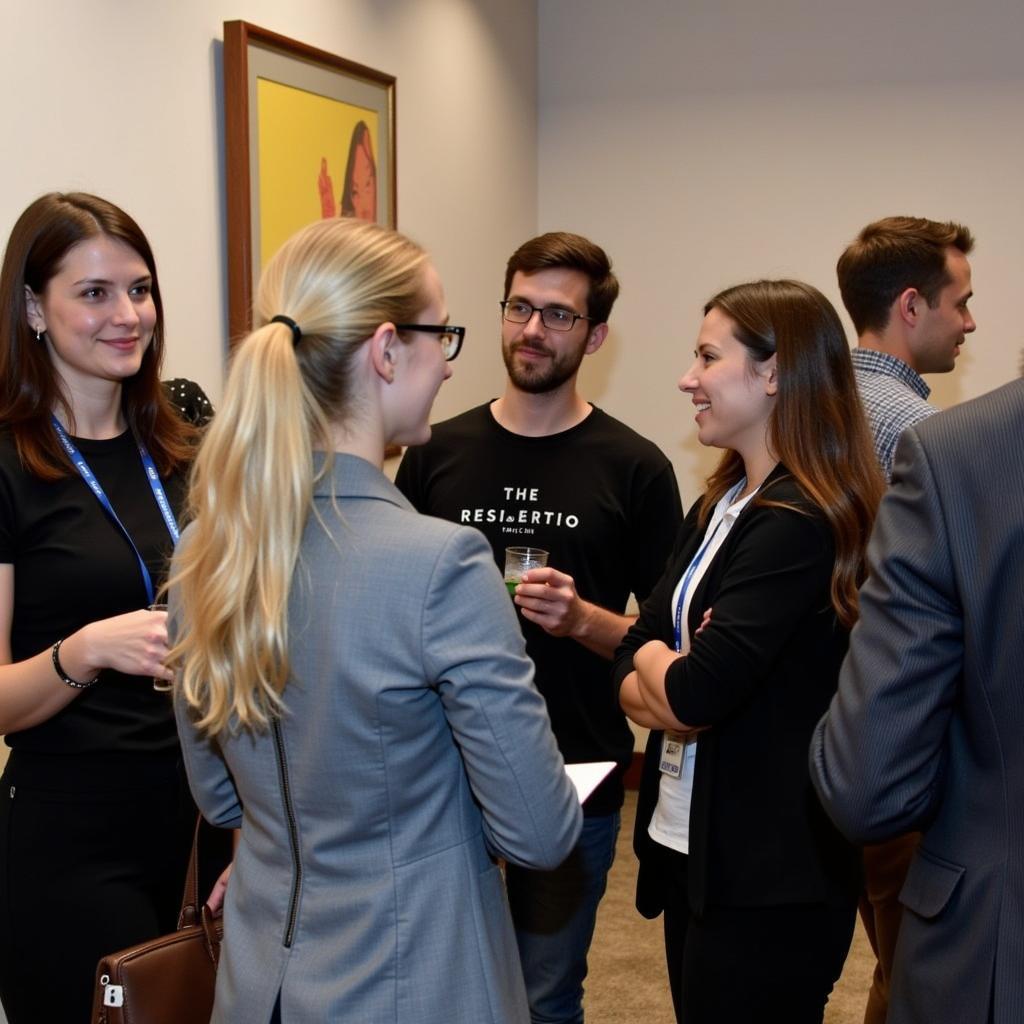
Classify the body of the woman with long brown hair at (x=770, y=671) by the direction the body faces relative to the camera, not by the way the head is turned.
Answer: to the viewer's left

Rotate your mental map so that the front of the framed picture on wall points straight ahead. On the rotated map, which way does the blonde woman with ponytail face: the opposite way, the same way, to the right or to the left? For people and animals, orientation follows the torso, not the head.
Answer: to the left

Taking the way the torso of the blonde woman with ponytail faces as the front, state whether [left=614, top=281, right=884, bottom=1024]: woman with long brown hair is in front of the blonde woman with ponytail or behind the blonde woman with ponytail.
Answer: in front

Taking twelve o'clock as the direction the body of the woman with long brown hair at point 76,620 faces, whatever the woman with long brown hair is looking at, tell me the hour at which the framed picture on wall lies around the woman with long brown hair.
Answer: The framed picture on wall is roughly at 8 o'clock from the woman with long brown hair.

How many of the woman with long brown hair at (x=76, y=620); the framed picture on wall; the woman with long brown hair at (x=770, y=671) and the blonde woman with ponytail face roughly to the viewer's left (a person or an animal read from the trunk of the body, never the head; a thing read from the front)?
1

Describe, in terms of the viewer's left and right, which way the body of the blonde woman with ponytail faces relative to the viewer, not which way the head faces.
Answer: facing away from the viewer and to the right of the viewer

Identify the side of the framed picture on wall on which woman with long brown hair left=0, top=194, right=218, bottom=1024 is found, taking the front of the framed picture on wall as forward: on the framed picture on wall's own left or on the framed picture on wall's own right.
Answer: on the framed picture on wall's own right

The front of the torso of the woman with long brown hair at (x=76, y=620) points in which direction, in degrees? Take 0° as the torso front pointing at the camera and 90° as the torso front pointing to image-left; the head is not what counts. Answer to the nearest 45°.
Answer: approximately 315°

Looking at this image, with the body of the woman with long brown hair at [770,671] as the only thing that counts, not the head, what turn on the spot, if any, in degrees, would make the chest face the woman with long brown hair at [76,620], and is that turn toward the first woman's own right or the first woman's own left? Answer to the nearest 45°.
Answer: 0° — they already face them

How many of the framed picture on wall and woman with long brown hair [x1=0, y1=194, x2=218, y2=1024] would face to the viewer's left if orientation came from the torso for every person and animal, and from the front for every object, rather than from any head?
0

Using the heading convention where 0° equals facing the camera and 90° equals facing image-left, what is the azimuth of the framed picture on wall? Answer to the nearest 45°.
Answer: approximately 315°
